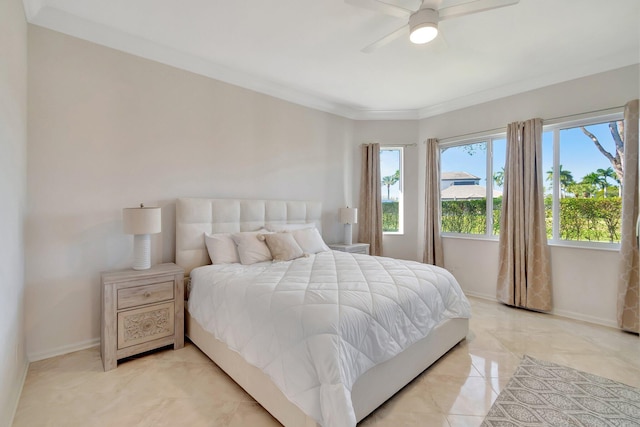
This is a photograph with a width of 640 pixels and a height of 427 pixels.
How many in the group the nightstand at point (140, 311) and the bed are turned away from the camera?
0

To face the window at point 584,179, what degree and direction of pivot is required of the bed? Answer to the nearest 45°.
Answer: approximately 45° to its left

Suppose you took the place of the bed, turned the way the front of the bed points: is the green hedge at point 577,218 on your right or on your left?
on your left

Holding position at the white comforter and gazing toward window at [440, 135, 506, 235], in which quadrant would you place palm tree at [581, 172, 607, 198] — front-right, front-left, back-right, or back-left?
front-right

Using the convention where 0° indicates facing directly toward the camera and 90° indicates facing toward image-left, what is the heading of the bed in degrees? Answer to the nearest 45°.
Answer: approximately 315°

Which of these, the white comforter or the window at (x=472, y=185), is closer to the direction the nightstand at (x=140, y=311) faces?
the white comforter

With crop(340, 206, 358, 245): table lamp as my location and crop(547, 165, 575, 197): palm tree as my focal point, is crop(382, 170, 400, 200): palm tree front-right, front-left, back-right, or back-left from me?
front-left

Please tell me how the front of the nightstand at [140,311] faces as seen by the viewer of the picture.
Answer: facing the viewer and to the right of the viewer

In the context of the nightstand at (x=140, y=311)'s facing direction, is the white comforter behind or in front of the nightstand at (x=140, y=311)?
in front

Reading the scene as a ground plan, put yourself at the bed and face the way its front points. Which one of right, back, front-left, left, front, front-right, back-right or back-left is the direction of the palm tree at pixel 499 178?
left

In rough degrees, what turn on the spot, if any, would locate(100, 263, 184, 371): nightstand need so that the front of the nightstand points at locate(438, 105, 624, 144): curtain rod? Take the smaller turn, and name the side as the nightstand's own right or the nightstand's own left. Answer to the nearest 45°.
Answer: approximately 45° to the nightstand's own left

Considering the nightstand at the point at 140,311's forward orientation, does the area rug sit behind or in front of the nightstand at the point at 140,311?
in front

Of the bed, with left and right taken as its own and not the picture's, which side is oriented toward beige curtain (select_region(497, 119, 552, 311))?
left

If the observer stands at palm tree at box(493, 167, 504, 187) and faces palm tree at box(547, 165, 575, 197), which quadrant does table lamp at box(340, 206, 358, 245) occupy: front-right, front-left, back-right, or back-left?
back-right
